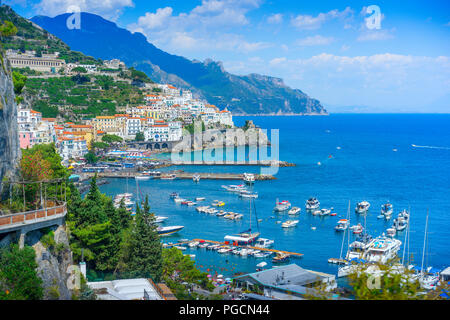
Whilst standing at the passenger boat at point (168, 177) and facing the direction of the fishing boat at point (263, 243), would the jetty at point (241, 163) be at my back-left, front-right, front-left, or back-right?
back-left

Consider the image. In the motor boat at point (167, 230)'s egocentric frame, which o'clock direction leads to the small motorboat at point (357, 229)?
The small motorboat is roughly at 12 o'clock from the motor boat.
